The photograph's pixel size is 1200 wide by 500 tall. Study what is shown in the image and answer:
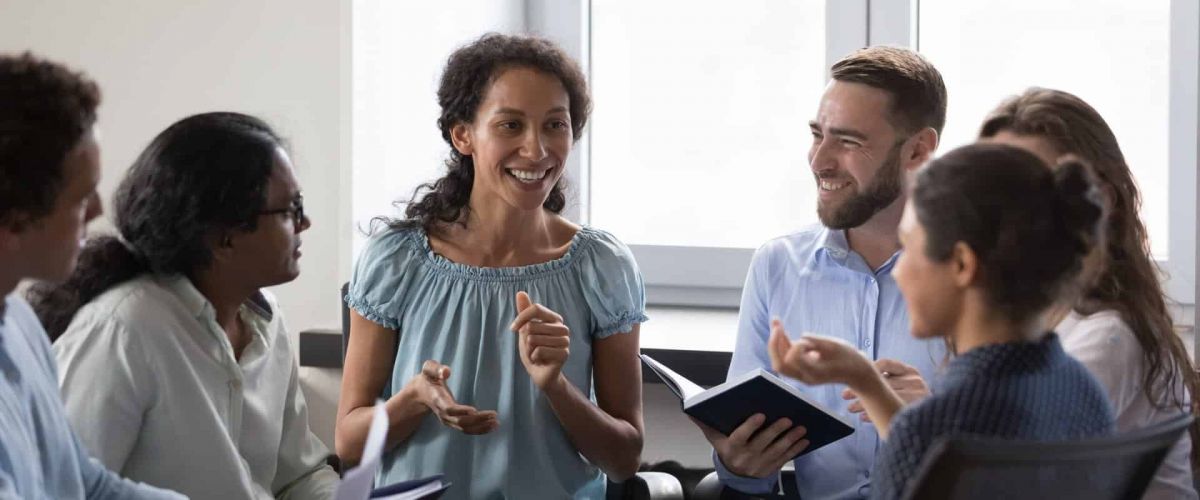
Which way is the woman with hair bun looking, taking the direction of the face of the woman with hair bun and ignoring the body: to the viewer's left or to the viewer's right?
to the viewer's left

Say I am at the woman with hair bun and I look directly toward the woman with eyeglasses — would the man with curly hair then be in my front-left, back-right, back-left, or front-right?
front-left

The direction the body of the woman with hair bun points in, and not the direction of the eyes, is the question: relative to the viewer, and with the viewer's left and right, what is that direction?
facing away from the viewer and to the left of the viewer

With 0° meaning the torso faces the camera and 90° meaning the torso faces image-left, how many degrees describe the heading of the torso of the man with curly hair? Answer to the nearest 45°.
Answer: approximately 270°

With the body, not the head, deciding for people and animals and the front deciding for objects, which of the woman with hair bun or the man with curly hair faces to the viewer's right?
the man with curly hair

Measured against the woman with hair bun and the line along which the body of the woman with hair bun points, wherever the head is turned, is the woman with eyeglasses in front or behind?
in front

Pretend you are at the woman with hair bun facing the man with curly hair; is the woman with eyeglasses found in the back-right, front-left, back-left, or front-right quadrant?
front-right

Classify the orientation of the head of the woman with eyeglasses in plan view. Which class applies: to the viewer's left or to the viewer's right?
to the viewer's right

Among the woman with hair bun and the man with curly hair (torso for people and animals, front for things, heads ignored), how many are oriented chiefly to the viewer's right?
1
